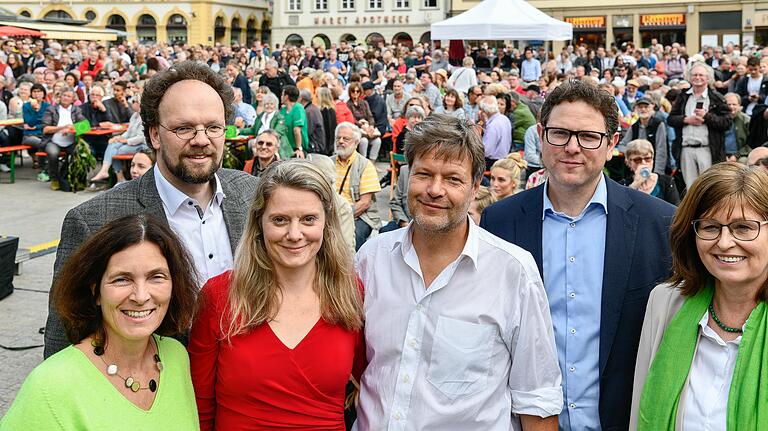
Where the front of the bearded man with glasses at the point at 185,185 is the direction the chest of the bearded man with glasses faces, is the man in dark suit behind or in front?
in front

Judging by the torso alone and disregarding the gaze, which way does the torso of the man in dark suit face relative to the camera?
toward the camera

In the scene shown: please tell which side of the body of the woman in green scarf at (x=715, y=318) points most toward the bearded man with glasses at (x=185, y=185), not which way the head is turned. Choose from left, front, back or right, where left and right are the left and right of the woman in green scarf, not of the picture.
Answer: right

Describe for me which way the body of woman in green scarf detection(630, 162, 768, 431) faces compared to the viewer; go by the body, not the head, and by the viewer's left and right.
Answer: facing the viewer

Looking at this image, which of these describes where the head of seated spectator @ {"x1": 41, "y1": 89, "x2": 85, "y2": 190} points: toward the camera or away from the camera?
toward the camera

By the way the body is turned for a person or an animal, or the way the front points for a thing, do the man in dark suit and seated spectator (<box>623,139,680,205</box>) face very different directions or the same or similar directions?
same or similar directions

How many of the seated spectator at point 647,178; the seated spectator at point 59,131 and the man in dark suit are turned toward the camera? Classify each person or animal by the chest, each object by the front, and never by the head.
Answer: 3

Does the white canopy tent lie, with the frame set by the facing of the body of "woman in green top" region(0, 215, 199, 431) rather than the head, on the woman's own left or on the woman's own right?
on the woman's own left

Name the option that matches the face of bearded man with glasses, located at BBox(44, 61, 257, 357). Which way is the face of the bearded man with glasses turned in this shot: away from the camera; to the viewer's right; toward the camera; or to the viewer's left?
toward the camera

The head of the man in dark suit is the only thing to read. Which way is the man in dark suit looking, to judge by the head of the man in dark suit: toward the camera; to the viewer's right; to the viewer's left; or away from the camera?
toward the camera

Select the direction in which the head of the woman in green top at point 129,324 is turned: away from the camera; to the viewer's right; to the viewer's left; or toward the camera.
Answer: toward the camera

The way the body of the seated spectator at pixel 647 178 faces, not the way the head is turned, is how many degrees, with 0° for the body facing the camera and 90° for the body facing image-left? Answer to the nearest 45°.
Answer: approximately 0°

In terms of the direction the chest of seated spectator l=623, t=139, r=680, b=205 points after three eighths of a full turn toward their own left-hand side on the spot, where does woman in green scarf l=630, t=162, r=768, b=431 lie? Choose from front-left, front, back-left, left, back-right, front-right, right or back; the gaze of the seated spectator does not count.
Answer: back-right

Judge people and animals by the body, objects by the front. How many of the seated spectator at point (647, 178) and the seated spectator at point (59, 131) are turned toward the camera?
2

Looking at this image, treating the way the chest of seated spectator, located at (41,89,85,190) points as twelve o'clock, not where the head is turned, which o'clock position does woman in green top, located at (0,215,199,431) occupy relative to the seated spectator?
The woman in green top is roughly at 12 o'clock from the seated spectator.

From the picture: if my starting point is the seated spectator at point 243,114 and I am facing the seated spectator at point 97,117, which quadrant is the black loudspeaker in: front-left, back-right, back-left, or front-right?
front-left
